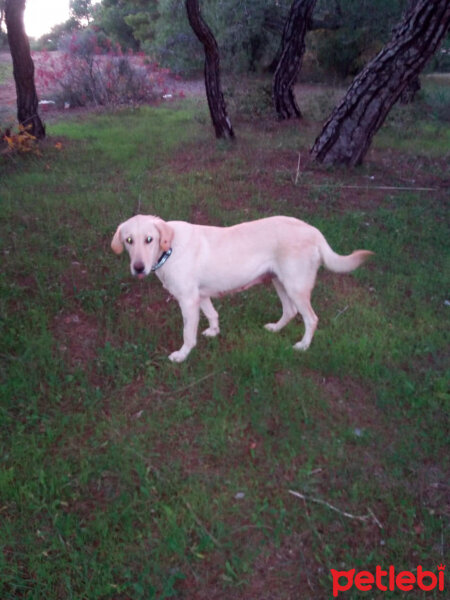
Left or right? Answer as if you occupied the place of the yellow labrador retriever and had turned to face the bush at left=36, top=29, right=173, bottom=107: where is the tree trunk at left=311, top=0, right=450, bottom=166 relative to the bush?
right

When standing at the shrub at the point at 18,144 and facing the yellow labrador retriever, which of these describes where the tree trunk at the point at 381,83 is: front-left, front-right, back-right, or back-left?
front-left

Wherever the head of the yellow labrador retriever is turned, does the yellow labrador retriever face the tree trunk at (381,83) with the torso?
no

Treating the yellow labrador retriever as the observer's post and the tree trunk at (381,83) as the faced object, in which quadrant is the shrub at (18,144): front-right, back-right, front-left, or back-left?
front-left

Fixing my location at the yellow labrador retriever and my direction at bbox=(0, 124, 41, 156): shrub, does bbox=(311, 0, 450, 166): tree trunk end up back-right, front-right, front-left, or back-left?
front-right

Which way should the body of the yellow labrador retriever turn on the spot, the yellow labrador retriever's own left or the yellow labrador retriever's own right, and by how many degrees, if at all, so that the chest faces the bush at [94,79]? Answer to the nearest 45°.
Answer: approximately 90° to the yellow labrador retriever's own right

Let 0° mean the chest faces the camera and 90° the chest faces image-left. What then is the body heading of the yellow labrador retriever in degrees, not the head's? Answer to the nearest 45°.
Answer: approximately 90°

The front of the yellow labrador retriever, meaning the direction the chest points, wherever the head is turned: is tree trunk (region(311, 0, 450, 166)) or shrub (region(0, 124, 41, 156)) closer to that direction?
the shrub

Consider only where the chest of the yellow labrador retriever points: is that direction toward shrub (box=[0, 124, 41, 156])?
no
